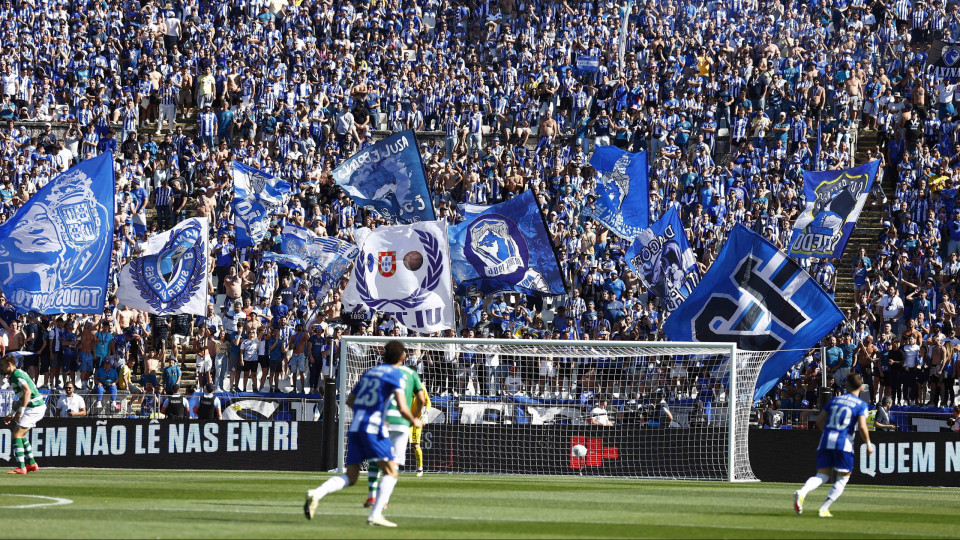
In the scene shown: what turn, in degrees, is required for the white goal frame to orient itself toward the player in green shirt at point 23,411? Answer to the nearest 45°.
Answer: approximately 90° to its right

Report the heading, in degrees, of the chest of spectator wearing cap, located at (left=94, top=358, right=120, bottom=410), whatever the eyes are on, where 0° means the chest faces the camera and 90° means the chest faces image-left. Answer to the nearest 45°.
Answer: approximately 0°

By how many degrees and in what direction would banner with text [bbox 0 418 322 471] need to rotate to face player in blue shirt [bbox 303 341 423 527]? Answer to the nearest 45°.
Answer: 0° — it already faces them

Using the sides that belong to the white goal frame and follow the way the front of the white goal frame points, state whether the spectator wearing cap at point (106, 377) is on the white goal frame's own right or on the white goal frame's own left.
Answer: on the white goal frame's own right

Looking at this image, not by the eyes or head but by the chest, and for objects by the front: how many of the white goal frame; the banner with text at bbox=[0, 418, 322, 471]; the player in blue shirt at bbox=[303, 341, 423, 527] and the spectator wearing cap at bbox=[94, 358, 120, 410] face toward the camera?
3

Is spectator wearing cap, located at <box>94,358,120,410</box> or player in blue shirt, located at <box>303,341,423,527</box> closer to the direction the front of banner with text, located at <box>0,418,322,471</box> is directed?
the player in blue shirt

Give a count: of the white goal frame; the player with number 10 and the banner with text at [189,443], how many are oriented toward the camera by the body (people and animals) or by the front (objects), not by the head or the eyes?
2

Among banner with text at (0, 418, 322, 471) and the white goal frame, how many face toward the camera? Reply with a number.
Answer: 2

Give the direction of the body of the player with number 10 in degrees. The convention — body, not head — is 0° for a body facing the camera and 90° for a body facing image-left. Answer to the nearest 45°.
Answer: approximately 225°

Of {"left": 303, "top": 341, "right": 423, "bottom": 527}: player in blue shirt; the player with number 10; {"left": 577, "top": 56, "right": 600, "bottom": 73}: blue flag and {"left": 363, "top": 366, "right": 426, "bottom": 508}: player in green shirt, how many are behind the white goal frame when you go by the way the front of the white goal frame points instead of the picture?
1
